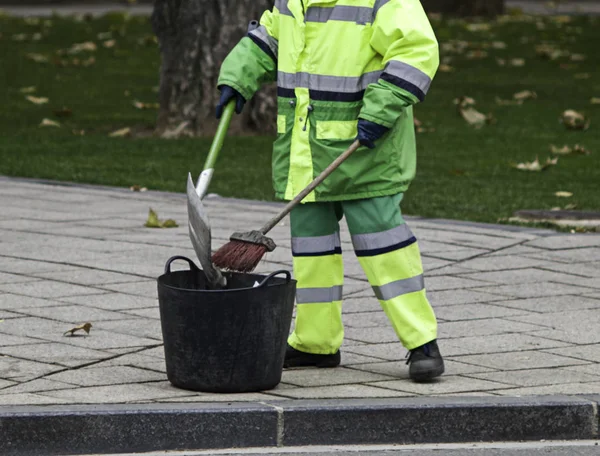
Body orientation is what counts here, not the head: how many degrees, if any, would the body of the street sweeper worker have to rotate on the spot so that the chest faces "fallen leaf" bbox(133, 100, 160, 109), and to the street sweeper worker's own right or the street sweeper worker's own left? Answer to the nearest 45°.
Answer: approximately 135° to the street sweeper worker's own right

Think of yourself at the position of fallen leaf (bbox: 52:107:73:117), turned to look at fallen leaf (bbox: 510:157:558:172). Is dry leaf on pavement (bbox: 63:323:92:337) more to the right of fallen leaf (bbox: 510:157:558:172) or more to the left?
right

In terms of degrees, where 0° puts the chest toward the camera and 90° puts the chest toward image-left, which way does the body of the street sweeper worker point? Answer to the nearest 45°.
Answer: approximately 45°

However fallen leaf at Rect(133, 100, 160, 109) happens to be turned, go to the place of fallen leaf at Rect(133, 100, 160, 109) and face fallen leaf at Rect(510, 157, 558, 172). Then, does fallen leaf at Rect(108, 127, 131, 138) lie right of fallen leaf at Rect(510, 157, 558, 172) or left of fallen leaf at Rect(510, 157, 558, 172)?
right

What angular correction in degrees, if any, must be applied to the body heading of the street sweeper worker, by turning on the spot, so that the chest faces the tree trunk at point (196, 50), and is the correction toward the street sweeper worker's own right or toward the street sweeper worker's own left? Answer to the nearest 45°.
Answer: approximately 135° to the street sweeper worker's own right

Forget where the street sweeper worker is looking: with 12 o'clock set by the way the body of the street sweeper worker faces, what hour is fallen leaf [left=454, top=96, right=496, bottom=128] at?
The fallen leaf is roughly at 5 o'clock from the street sweeper worker.
